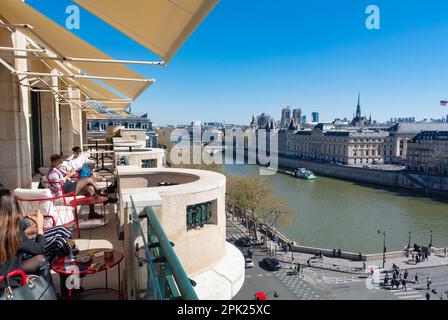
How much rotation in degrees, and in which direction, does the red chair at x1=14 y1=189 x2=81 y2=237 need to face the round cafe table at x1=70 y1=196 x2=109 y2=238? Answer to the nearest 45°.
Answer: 0° — it already faces it

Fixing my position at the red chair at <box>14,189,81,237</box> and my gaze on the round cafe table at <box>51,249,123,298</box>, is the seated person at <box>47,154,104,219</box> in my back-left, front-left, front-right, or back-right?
back-left

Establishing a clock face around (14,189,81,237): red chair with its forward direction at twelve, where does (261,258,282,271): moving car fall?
The moving car is roughly at 12 o'clock from the red chair.

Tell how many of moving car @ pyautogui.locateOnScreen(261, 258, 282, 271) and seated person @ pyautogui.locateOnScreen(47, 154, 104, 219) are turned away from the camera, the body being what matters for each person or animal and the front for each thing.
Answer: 0

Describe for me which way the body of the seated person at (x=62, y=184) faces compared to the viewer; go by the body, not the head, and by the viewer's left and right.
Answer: facing to the right of the viewer

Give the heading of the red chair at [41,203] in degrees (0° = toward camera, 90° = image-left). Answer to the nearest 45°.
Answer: approximately 225°

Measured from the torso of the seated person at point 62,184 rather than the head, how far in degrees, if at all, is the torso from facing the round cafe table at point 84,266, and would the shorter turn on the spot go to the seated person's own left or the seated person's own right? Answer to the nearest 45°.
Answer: approximately 90° to the seated person's own right

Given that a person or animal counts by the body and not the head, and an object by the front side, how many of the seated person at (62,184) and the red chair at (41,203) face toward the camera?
0

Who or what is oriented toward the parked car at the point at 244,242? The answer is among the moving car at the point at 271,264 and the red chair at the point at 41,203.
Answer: the red chair

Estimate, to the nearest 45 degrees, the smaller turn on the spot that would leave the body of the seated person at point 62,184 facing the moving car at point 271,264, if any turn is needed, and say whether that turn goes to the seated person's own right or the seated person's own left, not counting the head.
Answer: approximately 45° to the seated person's own left
